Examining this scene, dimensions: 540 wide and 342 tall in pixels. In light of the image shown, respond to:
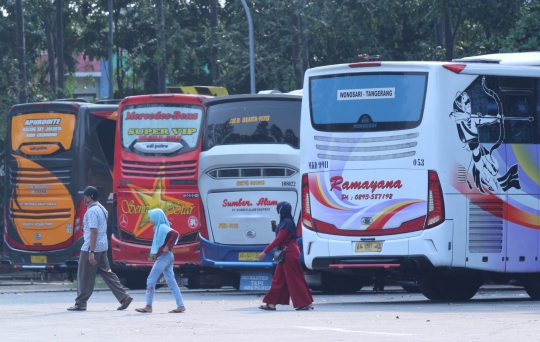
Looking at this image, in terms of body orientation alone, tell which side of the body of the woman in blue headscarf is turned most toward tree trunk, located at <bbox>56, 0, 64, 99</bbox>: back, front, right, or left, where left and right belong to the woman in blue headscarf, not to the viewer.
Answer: right

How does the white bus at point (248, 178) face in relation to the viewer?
away from the camera

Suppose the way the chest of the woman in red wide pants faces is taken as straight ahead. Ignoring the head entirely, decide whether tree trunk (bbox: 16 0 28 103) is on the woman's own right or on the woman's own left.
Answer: on the woman's own right

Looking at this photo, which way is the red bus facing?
away from the camera

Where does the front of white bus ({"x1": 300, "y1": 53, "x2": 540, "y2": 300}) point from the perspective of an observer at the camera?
facing away from the viewer and to the right of the viewer

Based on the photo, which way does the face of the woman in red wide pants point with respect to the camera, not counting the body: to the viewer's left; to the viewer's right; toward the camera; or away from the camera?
to the viewer's left

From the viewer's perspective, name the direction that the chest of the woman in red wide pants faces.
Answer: to the viewer's left

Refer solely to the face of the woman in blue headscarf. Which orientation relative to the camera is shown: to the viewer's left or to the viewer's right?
to the viewer's left

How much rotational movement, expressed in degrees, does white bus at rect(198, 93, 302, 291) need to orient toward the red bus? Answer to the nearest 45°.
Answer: approximately 45° to its left

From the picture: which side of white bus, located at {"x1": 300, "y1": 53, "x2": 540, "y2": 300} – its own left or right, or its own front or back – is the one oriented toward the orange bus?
left

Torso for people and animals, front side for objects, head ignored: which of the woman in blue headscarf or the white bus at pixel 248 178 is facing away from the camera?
the white bus

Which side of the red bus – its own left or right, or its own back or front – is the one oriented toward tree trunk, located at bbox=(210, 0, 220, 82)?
front

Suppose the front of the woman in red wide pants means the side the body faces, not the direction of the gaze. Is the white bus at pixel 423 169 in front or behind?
behind
